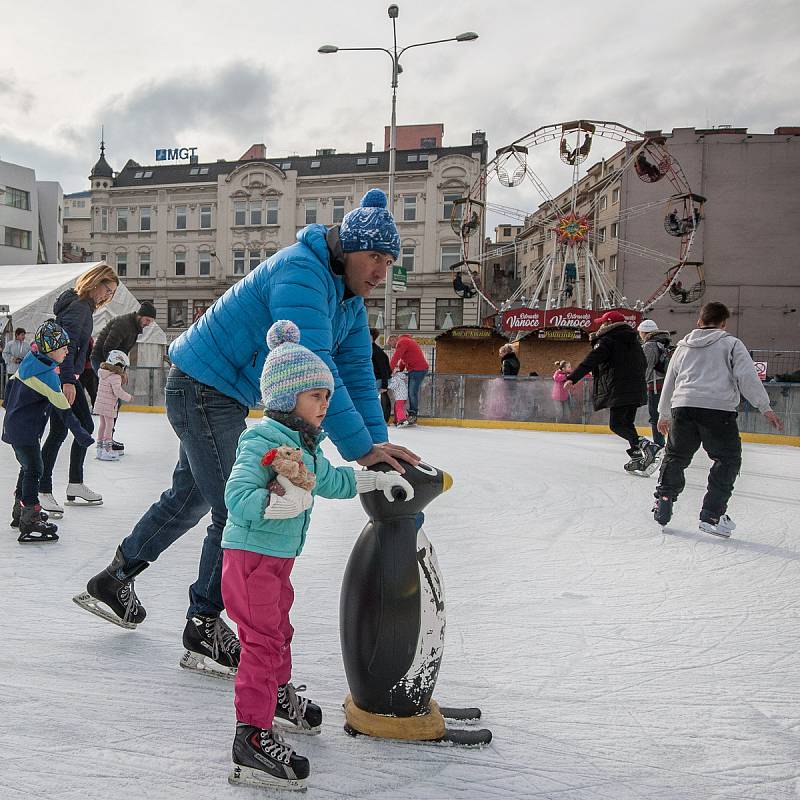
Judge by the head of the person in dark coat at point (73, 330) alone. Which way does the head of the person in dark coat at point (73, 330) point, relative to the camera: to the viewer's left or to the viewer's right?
to the viewer's right

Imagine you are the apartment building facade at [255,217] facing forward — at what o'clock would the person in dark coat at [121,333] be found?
The person in dark coat is roughly at 12 o'clock from the apartment building facade.

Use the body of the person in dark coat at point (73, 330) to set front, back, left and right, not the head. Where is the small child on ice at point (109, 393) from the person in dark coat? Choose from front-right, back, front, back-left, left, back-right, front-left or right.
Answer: left

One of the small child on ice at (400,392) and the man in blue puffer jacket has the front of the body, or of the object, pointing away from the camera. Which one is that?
the small child on ice

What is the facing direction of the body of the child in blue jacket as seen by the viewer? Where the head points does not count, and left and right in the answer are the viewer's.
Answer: facing to the right of the viewer

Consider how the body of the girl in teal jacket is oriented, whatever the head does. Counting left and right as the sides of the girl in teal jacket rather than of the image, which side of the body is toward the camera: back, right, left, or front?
right

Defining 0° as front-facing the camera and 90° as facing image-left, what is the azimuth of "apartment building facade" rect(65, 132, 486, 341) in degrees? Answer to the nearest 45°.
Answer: approximately 0°

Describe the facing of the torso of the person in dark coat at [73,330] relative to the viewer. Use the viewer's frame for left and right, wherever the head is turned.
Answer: facing to the right of the viewer
